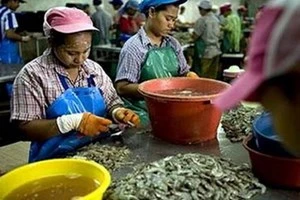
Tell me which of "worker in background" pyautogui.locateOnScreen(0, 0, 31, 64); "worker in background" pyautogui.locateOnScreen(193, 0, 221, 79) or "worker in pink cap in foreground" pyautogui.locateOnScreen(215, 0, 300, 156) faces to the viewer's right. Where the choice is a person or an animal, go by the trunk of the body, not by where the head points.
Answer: "worker in background" pyautogui.locateOnScreen(0, 0, 31, 64)

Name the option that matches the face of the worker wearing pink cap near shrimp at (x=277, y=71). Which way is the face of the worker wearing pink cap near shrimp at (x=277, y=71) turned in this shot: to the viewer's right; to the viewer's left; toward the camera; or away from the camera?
to the viewer's left

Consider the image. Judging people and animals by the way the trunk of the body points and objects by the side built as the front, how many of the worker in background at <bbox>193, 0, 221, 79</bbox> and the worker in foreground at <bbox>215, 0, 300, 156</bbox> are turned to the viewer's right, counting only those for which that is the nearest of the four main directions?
0

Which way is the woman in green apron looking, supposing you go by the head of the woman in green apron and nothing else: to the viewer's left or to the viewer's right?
to the viewer's right

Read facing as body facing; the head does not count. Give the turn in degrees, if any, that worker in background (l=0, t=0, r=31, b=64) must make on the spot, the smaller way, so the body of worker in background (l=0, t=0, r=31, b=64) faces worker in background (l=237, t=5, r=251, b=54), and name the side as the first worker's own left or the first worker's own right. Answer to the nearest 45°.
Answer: approximately 45° to the first worker's own left

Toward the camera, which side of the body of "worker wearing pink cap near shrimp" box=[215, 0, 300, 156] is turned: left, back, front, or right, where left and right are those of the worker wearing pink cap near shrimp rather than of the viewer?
left

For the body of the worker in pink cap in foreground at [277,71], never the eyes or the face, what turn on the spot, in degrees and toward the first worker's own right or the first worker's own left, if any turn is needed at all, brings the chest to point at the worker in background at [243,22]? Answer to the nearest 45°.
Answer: approximately 90° to the first worker's own right

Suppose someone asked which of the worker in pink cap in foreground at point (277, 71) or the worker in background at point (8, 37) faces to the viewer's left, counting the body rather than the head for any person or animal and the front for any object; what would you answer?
the worker in pink cap in foreground at point (277, 71)
